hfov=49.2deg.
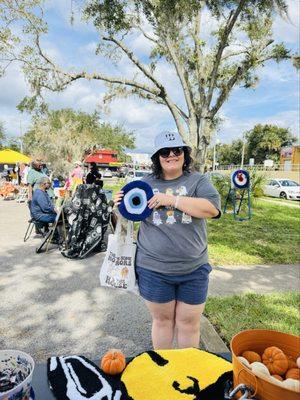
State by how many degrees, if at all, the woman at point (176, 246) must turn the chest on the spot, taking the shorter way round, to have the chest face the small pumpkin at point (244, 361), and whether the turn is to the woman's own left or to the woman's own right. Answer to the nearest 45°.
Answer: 0° — they already face it

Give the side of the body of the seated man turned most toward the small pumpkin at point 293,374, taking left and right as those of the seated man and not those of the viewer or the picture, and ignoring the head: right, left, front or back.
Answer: right

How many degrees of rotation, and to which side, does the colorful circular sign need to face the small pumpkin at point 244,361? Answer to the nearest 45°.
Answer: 0° — it already faces it

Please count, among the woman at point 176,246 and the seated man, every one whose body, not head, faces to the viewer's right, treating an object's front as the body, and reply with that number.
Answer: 1

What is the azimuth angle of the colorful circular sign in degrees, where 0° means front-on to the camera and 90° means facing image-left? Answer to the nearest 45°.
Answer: approximately 0°

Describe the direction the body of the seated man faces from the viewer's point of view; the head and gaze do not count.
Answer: to the viewer's right

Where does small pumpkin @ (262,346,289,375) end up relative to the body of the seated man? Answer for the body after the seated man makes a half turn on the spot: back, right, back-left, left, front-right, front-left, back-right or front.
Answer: left

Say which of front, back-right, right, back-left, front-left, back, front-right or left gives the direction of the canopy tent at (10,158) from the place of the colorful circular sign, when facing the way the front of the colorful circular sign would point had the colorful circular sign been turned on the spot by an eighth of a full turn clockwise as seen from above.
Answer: right

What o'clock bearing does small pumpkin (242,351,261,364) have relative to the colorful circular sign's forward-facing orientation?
The small pumpkin is roughly at 12 o'clock from the colorful circular sign.

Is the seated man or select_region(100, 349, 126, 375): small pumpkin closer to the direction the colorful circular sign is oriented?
the small pumpkin

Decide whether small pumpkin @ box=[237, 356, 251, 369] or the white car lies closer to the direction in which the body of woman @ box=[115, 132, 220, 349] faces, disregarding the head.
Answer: the small pumpkin
